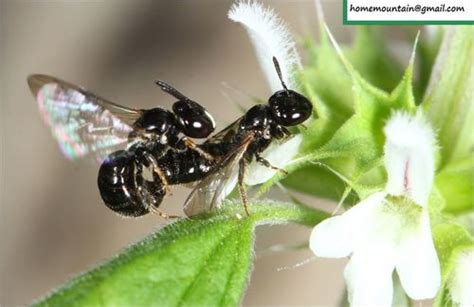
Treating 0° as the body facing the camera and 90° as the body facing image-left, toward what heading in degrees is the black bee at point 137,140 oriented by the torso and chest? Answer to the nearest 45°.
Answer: approximately 270°

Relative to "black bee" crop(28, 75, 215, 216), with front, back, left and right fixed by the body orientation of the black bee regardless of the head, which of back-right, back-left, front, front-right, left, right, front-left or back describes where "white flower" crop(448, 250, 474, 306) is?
front-right

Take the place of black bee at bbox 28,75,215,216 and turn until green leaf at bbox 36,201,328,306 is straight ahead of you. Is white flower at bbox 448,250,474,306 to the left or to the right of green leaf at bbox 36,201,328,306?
left

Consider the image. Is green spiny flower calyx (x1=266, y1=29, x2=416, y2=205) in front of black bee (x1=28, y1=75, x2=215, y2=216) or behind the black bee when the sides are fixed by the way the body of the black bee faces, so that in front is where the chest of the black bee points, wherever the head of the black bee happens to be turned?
in front

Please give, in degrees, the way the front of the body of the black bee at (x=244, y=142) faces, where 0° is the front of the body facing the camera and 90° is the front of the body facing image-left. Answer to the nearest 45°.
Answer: approximately 270°
